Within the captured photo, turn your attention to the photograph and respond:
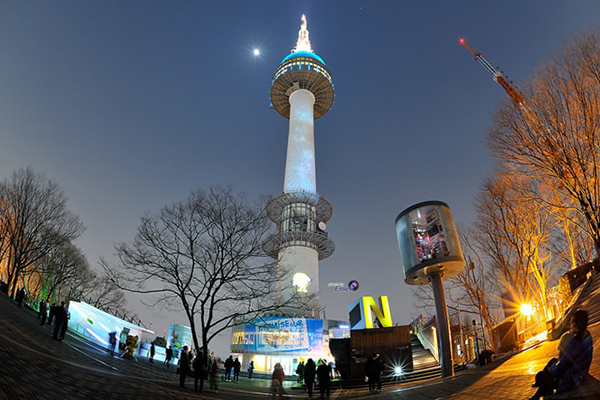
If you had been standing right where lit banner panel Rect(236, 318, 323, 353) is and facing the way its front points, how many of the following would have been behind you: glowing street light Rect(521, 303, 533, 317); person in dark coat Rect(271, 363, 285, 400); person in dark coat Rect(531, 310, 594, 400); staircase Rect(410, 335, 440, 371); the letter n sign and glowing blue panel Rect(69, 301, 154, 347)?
0

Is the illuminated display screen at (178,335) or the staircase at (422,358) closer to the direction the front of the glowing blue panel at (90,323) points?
the staircase

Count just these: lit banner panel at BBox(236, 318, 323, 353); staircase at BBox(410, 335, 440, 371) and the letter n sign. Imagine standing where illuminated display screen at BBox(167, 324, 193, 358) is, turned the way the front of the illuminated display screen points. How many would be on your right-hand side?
0

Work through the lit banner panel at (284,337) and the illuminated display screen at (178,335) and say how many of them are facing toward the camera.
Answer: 2

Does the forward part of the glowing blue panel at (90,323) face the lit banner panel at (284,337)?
no

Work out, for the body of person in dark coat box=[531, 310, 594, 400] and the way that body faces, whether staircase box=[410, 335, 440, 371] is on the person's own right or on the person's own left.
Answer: on the person's own right

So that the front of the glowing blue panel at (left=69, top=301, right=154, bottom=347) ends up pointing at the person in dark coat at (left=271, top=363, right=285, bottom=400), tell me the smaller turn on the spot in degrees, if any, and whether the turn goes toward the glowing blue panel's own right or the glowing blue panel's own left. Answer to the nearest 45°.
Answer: approximately 45° to the glowing blue panel's own right

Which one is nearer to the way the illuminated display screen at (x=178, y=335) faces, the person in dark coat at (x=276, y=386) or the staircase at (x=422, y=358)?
the person in dark coat

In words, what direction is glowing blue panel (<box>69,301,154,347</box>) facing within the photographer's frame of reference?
facing the viewer and to the right of the viewer

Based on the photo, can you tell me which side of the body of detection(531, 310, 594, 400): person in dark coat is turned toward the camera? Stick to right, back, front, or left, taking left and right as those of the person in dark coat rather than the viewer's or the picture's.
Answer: left

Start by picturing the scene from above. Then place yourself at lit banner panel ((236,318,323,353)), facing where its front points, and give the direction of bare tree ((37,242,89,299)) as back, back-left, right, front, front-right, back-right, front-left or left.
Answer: right

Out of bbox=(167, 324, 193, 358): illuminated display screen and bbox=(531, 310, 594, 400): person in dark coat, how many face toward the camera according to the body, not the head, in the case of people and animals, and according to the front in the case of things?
1

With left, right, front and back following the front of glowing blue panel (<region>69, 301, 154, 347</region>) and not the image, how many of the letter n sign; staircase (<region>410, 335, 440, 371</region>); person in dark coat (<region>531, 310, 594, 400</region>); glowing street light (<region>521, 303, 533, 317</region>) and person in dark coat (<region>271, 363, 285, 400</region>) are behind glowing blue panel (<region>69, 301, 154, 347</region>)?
0

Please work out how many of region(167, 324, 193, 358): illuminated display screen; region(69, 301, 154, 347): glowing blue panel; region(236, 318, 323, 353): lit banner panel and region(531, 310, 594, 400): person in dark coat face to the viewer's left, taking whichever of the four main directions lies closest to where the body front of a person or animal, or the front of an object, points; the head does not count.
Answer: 1

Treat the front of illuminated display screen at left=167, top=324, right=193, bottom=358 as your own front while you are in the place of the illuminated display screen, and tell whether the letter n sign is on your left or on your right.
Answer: on your left

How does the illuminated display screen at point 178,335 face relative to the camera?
toward the camera
